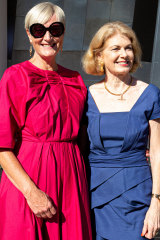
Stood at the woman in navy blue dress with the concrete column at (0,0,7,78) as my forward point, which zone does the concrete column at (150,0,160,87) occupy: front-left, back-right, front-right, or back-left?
front-right

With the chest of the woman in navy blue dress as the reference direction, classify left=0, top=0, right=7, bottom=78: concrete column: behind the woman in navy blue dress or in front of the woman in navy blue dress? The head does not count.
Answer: behind

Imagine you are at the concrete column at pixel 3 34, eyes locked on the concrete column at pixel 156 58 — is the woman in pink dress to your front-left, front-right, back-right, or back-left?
front-right

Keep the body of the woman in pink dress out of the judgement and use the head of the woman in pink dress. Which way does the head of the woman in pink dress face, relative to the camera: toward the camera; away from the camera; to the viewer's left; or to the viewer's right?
toward the camera

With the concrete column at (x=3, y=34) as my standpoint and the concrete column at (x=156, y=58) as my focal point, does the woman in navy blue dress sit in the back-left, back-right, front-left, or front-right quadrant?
front-right

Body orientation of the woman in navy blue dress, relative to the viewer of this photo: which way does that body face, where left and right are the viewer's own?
facing the viewer

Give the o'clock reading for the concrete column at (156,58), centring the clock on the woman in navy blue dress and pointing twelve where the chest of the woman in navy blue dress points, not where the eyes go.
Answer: The concrete column is roughly at 6 o'clock from the woman in navy blue dress.
